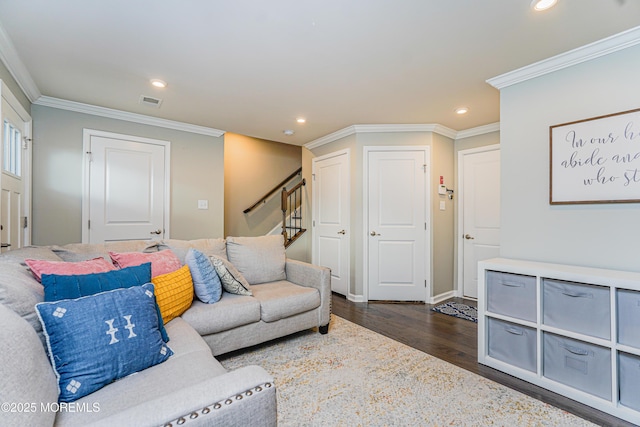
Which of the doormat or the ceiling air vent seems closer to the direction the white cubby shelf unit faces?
the ceiling air vent

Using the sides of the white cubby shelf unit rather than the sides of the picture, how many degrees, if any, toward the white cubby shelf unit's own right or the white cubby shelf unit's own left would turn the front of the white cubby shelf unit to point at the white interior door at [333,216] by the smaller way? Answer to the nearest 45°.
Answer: approximately 45° to the white cubby shelf unit's own right

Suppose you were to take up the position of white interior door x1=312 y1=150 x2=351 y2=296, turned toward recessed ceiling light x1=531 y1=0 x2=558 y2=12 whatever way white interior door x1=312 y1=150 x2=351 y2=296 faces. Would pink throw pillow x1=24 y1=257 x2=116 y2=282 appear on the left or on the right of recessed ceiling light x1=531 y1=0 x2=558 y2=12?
right

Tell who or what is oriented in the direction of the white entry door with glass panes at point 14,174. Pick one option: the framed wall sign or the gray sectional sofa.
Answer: the framed wall sign

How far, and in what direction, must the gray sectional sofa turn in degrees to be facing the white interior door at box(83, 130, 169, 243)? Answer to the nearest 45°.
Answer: approximately 135° to its left

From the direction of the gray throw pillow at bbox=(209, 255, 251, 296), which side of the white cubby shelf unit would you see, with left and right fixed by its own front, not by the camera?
right

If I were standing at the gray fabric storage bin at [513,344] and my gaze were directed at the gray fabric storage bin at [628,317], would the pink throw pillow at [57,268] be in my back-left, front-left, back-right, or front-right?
back-right

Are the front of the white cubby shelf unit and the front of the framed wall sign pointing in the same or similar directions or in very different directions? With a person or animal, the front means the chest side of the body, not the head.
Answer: same or similar directions

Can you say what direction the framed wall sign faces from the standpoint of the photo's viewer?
facing the viewer and to the left of the viewer

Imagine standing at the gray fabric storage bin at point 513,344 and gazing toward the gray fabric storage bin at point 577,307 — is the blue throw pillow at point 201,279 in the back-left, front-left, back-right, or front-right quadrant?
back-right

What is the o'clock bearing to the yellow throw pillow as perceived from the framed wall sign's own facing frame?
The yellow throw pillow is roughly at 12 o'clock from the framed wall sign.

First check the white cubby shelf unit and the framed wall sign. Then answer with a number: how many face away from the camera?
0

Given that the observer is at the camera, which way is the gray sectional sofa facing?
facing the viewer and to the right of the viewer

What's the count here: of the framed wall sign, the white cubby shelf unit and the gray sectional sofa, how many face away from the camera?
0

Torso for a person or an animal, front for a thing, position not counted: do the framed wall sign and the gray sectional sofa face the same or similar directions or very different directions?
very different directions
